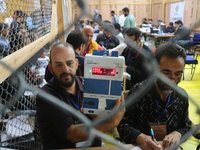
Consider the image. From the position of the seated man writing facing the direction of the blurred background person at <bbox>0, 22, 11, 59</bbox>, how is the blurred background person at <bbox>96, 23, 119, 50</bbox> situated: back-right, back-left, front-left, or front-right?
front-right

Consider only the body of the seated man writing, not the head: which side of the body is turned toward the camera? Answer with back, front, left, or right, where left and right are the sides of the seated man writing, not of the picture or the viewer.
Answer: front

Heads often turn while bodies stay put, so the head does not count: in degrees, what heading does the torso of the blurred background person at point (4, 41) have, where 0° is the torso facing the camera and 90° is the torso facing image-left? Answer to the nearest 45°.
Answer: approximately 270°

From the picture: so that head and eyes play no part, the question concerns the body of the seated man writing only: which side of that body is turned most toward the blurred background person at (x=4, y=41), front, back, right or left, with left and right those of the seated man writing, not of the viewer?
right

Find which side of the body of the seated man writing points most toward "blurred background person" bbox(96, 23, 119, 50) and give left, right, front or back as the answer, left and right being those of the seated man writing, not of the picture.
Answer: back

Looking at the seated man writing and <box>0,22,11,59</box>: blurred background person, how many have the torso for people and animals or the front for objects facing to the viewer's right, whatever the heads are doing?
1

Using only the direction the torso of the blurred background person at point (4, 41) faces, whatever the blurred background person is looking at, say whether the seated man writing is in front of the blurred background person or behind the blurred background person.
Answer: in front

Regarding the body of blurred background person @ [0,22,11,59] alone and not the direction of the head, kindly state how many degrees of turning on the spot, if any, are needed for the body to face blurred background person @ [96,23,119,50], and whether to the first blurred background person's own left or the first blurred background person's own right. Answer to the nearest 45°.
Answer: approximately 45° to the first blurred background person's own left
